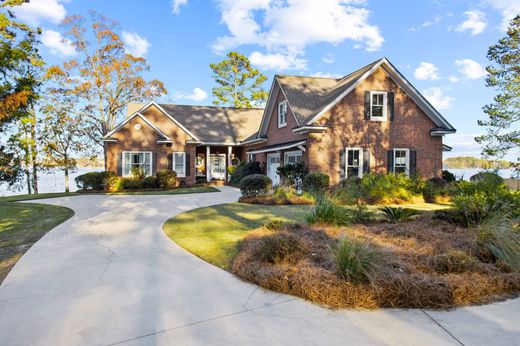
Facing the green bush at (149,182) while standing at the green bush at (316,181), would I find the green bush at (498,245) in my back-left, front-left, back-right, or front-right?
back-left

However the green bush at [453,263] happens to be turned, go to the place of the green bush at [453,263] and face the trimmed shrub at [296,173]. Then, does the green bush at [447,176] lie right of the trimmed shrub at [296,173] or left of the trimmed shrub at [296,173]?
right

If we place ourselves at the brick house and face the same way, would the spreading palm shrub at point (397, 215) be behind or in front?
in front

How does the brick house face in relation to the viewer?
toward the camera

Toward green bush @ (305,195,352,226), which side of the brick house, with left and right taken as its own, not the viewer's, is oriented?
front

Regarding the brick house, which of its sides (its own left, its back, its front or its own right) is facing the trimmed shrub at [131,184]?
right

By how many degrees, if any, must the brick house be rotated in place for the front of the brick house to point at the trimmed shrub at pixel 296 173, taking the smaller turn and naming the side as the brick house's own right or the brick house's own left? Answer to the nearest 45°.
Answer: approximately 45° to the brick house's own right

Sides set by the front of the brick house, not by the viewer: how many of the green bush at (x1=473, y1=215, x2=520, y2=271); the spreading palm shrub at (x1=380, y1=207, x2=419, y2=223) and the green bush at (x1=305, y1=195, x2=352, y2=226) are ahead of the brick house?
3

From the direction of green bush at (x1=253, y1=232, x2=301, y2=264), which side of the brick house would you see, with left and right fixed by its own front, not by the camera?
front

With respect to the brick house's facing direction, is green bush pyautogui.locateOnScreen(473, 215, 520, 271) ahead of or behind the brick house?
ahead

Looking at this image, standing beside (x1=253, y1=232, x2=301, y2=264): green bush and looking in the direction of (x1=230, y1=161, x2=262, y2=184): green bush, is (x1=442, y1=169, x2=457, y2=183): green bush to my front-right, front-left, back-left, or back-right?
front-right

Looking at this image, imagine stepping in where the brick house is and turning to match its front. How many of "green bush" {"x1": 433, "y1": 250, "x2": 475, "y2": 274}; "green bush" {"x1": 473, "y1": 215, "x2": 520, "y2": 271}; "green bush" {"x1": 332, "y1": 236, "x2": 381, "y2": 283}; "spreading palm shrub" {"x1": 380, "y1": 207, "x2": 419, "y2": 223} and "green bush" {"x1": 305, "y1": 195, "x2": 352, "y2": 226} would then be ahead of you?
5

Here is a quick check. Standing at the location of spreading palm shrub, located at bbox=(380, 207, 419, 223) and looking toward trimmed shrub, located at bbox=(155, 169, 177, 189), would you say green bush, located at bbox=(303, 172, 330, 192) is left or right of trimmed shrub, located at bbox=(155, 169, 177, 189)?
right

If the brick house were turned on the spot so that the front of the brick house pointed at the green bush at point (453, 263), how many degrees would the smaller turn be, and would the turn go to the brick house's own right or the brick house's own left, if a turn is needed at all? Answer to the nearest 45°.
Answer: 0° — it already faces it
